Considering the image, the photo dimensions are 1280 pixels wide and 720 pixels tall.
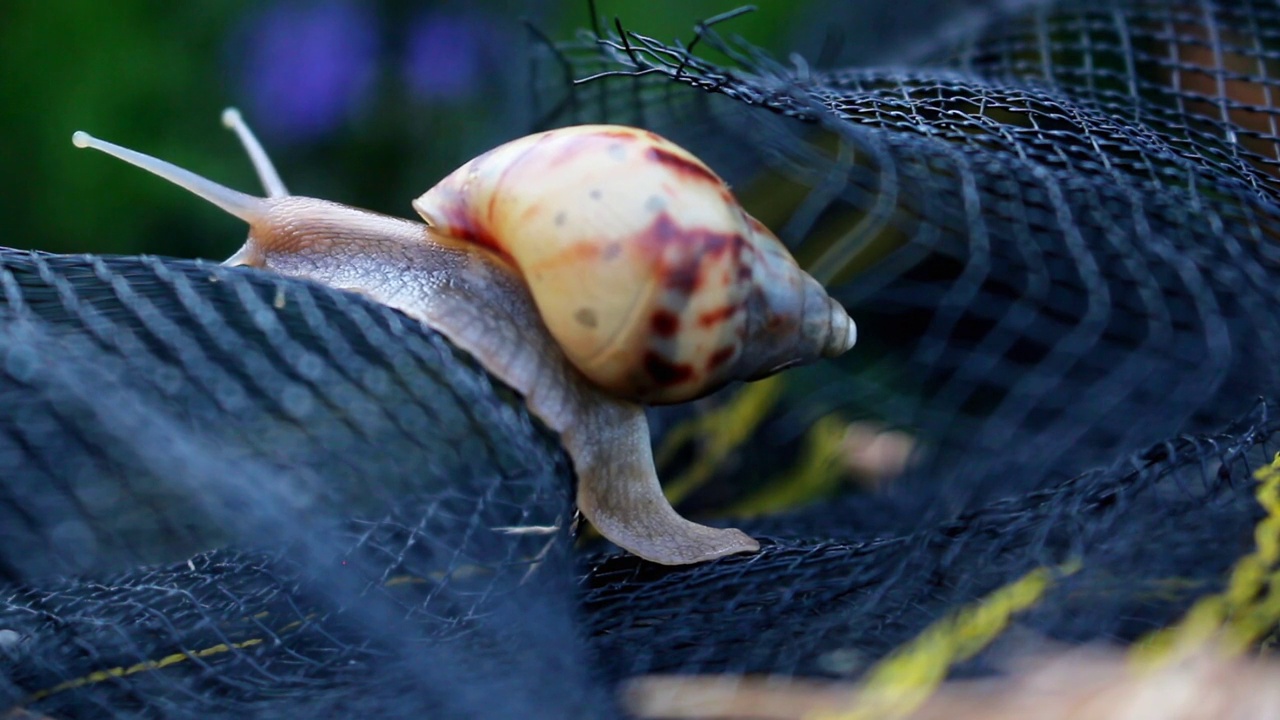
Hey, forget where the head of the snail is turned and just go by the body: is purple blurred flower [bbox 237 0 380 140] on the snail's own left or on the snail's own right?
on the snail's own right

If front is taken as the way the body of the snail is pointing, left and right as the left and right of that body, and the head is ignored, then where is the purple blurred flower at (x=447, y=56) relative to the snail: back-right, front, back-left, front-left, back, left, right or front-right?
right

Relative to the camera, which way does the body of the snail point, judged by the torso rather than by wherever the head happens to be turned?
to the viewer's left
